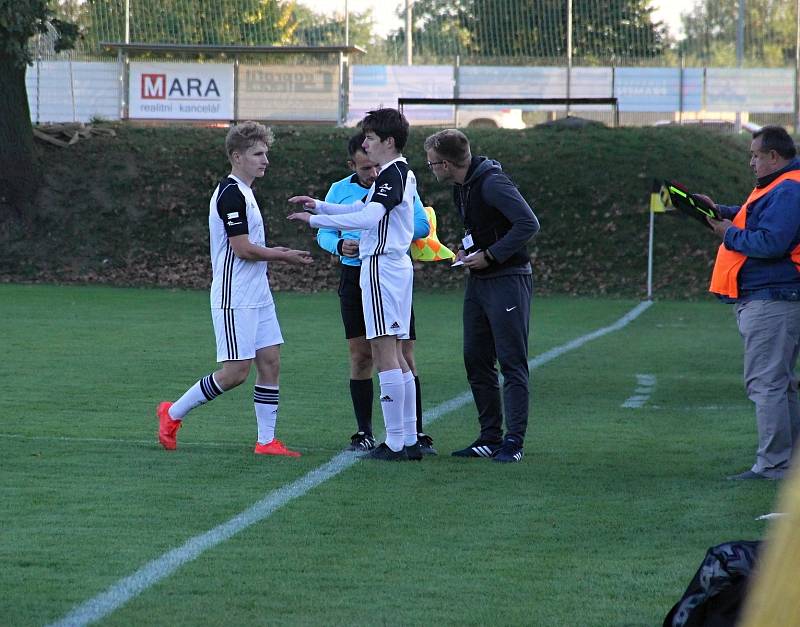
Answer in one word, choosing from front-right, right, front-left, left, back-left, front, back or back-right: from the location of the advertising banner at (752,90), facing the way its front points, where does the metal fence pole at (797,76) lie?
left

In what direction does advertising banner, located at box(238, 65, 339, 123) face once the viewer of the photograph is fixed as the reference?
facing the viewer

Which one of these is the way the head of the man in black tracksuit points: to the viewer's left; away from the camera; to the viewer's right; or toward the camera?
to the viewer's left

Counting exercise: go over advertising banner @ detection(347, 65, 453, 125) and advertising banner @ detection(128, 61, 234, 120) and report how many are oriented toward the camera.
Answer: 2

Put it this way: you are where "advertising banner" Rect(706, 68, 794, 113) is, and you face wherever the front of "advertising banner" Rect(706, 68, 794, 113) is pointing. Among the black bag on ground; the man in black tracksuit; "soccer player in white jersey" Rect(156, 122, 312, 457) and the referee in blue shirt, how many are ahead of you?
4

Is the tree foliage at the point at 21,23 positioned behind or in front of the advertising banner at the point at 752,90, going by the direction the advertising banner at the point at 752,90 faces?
in front

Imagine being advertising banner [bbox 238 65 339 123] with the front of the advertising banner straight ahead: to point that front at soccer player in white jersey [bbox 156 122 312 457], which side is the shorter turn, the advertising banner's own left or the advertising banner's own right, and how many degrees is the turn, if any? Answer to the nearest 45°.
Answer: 0° — it already faces them

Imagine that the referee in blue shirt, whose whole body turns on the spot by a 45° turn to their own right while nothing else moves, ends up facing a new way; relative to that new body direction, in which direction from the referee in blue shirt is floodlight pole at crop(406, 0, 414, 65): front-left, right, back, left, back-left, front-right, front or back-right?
back-right

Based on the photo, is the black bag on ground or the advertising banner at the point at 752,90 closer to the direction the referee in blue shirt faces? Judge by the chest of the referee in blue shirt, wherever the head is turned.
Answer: the black bag on ground

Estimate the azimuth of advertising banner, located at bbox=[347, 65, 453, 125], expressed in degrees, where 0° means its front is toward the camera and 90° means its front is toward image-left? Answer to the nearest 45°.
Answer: approximately 0°

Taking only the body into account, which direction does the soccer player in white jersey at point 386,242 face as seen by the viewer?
to the viewer's left

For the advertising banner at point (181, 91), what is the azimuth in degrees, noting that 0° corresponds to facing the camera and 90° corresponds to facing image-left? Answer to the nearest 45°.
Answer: approximately 0°

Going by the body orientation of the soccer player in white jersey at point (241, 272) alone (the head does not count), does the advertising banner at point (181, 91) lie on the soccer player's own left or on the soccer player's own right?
on the soccer player's own left
